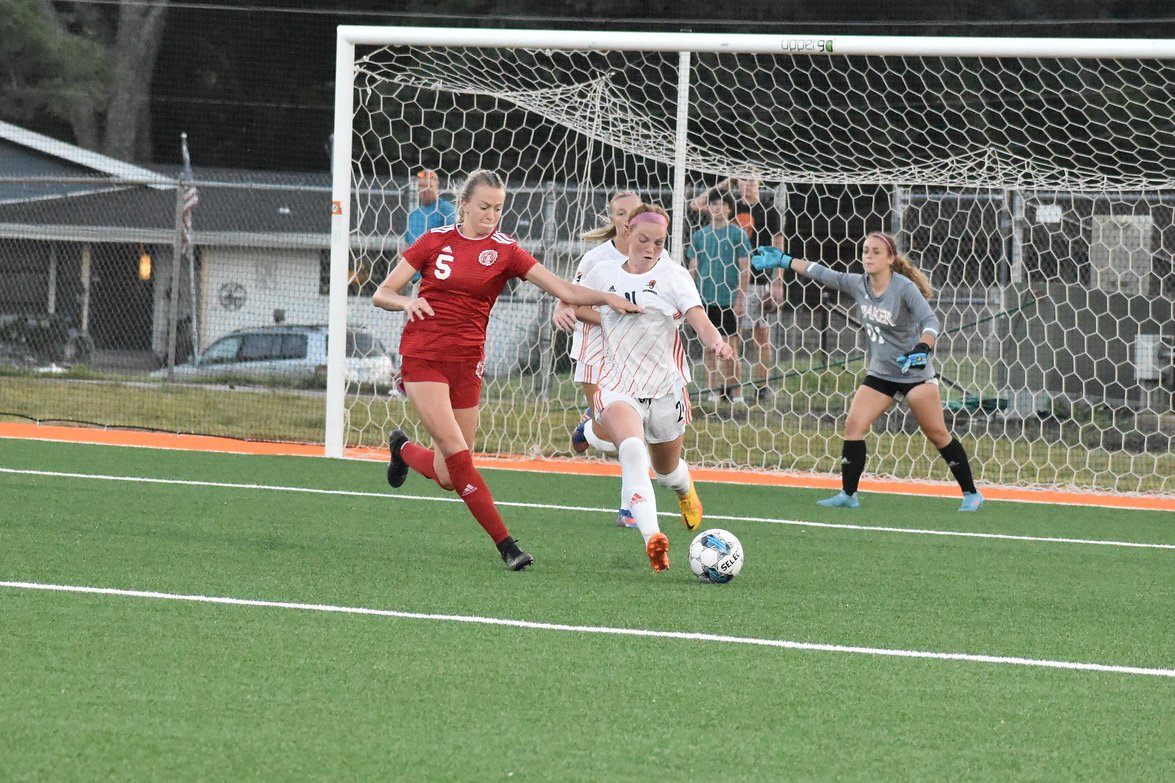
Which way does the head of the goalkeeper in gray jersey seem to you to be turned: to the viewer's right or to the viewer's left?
to the viewer's left

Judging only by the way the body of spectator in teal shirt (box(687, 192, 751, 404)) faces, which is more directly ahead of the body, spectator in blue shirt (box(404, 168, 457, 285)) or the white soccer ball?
the white soccer ball

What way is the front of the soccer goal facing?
toward the camera

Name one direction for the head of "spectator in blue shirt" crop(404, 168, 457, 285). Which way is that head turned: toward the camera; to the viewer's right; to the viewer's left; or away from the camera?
toward the camera

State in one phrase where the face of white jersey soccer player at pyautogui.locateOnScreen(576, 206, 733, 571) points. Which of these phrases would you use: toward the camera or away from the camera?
toward the camera

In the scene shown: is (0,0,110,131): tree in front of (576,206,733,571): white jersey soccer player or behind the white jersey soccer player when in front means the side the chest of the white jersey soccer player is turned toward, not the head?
behind

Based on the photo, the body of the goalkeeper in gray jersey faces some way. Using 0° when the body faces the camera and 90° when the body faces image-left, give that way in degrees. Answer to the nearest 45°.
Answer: approximately 45°

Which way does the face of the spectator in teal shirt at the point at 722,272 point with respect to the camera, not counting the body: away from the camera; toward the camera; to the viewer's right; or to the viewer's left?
toward the camera

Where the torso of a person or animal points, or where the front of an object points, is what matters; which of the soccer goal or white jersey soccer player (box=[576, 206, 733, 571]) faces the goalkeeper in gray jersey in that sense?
the soccer goal

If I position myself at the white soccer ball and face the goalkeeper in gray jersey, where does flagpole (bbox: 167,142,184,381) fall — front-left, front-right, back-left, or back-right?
front-left

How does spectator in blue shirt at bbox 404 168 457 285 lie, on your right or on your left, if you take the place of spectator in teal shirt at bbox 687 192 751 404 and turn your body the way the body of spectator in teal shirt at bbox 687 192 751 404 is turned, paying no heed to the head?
on your right

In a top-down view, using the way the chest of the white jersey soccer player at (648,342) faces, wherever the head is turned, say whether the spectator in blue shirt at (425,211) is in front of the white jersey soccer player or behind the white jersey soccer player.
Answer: behind

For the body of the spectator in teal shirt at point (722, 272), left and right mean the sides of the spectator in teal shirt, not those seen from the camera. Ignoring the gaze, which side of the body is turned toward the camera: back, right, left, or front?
front

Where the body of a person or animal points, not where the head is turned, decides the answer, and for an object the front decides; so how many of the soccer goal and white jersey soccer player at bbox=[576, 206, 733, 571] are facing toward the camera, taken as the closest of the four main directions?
2

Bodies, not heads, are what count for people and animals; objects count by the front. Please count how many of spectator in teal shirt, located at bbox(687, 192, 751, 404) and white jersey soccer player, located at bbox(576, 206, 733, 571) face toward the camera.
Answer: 2
